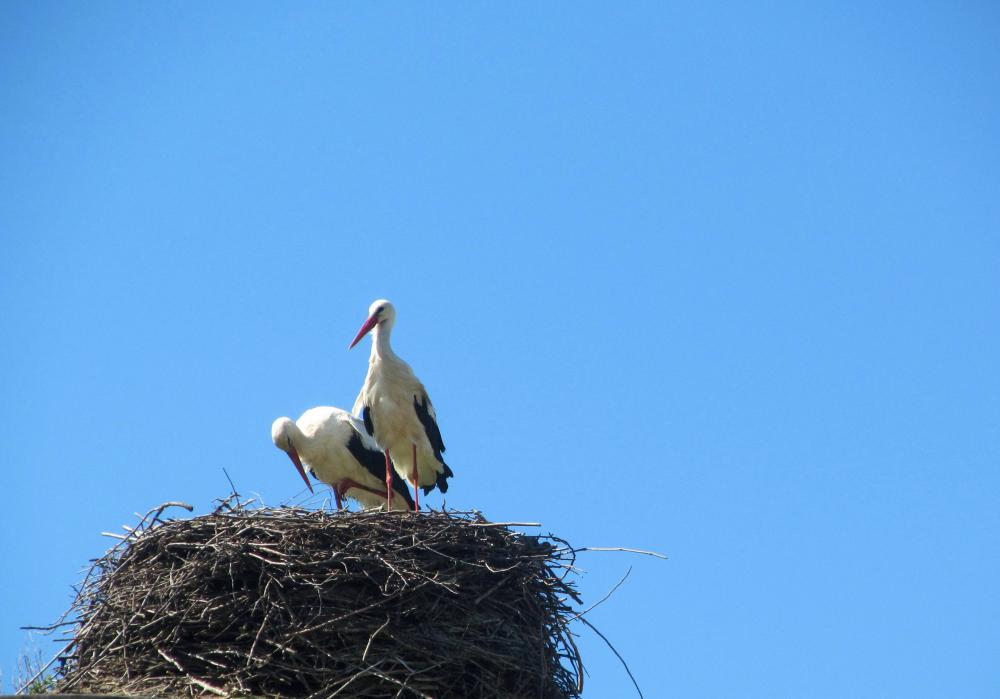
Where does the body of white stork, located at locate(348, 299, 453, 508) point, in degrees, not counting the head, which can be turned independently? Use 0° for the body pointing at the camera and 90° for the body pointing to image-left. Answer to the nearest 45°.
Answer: approximately 45°

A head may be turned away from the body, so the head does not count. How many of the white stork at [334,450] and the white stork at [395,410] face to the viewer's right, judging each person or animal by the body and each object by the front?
0
